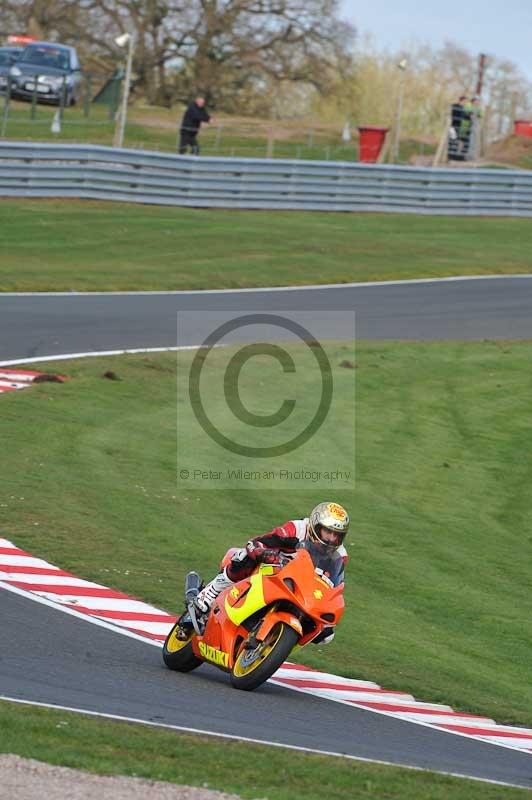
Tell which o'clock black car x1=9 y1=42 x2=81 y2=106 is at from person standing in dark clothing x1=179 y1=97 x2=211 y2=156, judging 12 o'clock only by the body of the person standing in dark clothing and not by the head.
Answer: The black car is roughly at 8 o'clock from the person standing in dark clothing.

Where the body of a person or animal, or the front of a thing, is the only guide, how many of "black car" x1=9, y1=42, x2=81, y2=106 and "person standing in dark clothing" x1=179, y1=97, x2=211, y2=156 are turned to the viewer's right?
1

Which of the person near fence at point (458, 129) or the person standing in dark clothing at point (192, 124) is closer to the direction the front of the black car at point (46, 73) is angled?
the person standing in dark clothing

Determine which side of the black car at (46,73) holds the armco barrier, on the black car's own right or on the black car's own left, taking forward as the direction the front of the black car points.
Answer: on the black car's own left

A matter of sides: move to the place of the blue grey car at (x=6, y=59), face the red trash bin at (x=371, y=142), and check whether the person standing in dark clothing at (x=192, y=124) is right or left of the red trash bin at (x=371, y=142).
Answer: right

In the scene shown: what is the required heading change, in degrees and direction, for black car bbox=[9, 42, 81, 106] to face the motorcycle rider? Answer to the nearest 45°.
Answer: approximately 45° to its left

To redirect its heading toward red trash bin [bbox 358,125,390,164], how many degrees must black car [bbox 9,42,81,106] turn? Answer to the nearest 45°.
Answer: approximately 135° to its left

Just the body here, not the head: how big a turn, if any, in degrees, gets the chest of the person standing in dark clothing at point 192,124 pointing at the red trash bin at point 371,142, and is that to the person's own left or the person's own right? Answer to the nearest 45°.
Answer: approximately 45° to the person's own left

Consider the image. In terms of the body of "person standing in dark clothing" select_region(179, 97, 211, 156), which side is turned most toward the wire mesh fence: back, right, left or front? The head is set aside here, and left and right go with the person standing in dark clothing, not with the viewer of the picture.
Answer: front

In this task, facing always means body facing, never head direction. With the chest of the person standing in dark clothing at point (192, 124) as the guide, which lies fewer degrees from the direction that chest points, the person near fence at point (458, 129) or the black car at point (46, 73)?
the person near fence

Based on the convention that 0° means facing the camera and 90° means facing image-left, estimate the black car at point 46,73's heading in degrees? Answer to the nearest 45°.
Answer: approximately 45°
